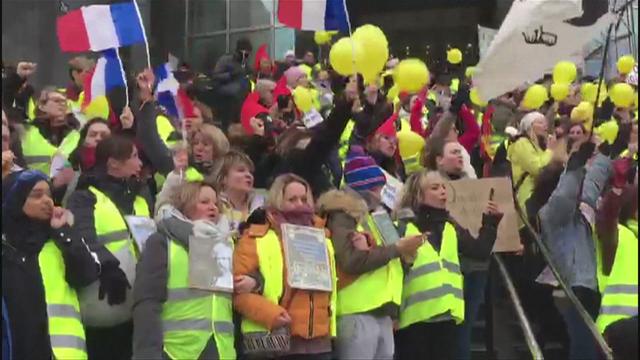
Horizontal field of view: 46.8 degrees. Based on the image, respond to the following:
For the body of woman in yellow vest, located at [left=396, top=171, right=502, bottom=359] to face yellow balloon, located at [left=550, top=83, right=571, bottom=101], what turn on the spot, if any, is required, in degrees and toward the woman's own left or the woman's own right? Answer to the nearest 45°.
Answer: approximately 135° to the woman's own left

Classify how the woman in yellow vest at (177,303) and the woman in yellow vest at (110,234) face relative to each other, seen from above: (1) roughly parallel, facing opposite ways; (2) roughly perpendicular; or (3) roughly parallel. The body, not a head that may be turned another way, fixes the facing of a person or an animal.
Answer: roughly parallel

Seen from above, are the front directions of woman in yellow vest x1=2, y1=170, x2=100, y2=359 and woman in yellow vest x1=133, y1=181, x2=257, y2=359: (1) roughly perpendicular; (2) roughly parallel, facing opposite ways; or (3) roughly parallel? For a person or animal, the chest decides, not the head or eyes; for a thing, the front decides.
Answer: roughly parallel

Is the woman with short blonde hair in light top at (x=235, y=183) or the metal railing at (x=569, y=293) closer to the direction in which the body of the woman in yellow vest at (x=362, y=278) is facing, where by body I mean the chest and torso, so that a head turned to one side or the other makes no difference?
the metal railing

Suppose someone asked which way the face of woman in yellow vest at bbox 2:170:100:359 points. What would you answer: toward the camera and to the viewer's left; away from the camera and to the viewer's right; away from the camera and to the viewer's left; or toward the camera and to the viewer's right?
toward the camera and to the viewer's right

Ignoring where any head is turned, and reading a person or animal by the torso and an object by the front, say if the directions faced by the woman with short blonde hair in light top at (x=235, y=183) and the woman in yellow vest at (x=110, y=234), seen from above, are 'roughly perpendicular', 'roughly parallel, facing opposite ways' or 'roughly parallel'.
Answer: roughly parallel

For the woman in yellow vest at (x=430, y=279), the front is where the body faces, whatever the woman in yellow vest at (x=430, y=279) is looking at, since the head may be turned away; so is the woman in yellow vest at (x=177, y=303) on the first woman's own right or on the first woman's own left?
on the first woman's own right

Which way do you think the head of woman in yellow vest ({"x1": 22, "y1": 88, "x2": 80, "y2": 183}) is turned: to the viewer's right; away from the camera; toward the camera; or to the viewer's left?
toward the camera

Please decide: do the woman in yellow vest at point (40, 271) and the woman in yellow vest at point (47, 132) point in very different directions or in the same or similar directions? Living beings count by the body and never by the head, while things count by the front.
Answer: same or similar directions

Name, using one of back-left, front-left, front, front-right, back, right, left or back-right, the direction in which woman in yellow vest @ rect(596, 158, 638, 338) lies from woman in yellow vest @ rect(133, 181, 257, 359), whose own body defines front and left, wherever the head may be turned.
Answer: front-left

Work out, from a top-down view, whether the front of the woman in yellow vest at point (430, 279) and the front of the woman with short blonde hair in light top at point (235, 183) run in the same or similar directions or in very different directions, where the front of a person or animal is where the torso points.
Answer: same or similar directions

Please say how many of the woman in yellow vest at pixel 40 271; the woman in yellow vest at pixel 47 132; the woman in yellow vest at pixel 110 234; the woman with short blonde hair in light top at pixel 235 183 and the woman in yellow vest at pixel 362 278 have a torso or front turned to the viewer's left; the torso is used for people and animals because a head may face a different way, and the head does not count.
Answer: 0

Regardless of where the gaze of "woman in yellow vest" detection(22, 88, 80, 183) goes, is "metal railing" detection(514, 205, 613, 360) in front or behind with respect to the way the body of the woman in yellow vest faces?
in front

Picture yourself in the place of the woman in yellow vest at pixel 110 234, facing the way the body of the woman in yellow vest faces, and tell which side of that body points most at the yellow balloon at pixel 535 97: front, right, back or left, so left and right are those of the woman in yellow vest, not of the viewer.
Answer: left
